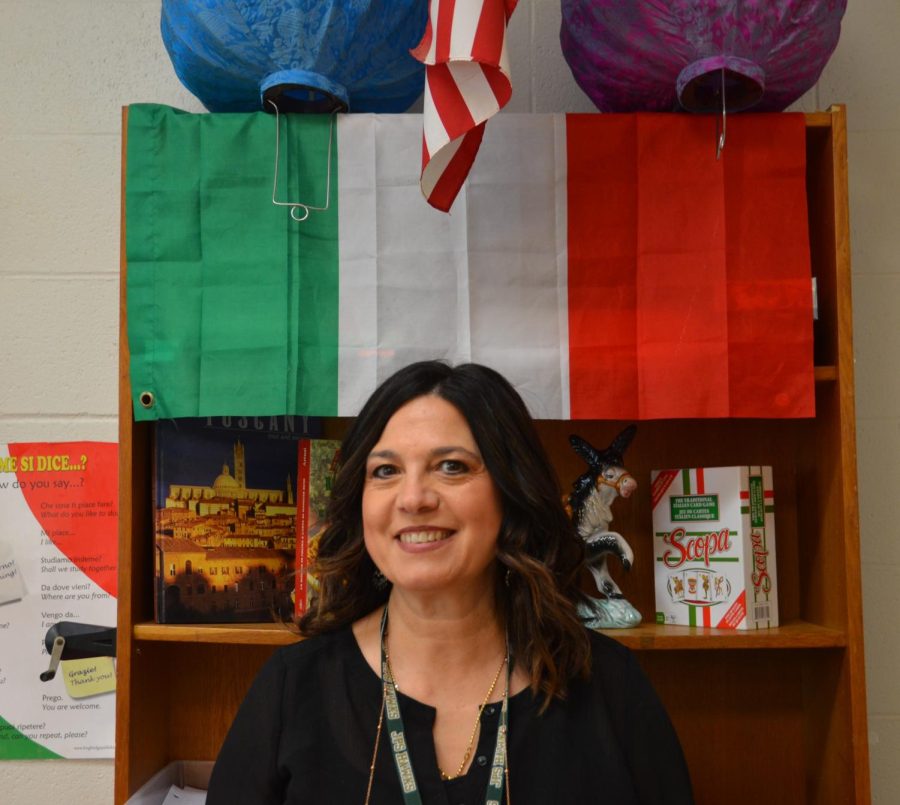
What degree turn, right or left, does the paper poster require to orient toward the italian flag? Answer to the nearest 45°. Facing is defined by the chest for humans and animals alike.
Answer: approximately 45° to its left

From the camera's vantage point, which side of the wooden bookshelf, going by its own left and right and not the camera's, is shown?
front

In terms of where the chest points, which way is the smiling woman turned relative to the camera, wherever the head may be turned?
toward the camera

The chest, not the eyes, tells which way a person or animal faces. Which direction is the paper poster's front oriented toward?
toward the camera

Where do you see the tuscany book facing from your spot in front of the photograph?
facing the viewer

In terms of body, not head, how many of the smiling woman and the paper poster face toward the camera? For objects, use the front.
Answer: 2
